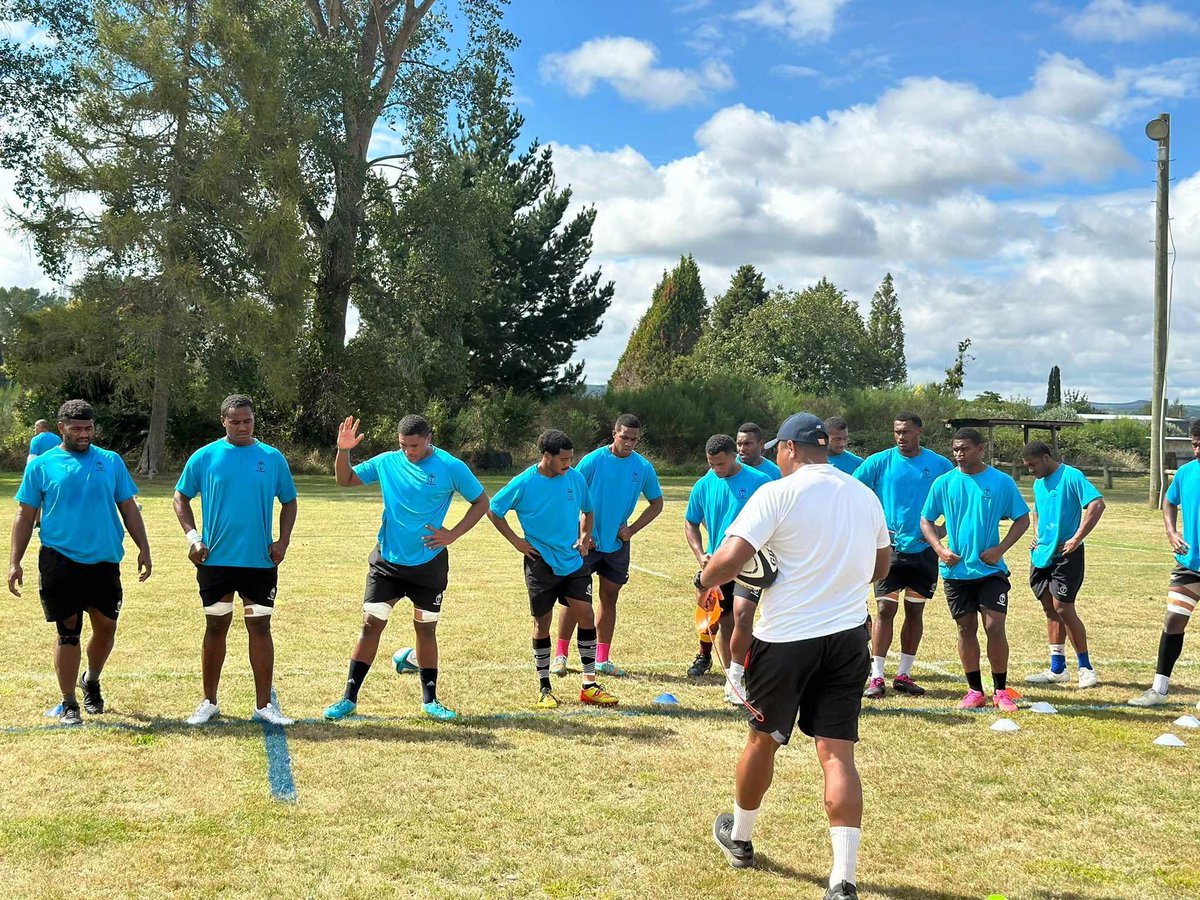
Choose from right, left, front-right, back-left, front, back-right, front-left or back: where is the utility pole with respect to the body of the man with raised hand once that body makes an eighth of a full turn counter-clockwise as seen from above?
left

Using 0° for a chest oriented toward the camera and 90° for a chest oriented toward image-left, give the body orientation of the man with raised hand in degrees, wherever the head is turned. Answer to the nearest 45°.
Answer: approximately 0°

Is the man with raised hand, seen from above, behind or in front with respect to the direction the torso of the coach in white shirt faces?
in front

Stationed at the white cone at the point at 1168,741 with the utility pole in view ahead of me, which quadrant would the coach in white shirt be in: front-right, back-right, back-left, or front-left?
back-left

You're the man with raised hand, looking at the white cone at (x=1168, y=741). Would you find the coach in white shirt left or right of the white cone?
right

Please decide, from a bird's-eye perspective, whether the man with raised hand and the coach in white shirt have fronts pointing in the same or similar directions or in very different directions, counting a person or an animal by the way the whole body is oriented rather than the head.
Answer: very different directions

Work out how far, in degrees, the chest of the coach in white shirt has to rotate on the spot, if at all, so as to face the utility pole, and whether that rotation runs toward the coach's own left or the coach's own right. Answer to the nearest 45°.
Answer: approximately 45° to the coach's own right

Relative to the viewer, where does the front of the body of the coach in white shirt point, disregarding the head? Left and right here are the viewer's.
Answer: facing away from the viewer and to the left of the viewer

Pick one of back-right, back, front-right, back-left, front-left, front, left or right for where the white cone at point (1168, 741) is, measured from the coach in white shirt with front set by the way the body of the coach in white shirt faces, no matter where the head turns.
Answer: right

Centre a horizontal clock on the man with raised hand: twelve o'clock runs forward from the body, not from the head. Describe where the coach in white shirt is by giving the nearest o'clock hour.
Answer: The coach in white shirt is roughly at 11 o'clock from the man with raised hand.

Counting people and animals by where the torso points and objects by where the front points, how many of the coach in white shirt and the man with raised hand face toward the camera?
1
